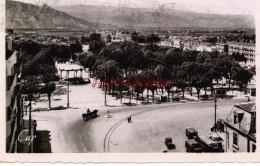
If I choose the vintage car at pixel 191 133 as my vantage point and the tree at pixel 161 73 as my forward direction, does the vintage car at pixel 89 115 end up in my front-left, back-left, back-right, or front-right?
front-left

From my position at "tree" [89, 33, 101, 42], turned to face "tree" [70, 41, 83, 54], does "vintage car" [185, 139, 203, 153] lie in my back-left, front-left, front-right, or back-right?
front-left

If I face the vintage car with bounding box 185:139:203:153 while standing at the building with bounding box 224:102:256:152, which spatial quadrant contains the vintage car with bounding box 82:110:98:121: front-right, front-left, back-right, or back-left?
front-right
